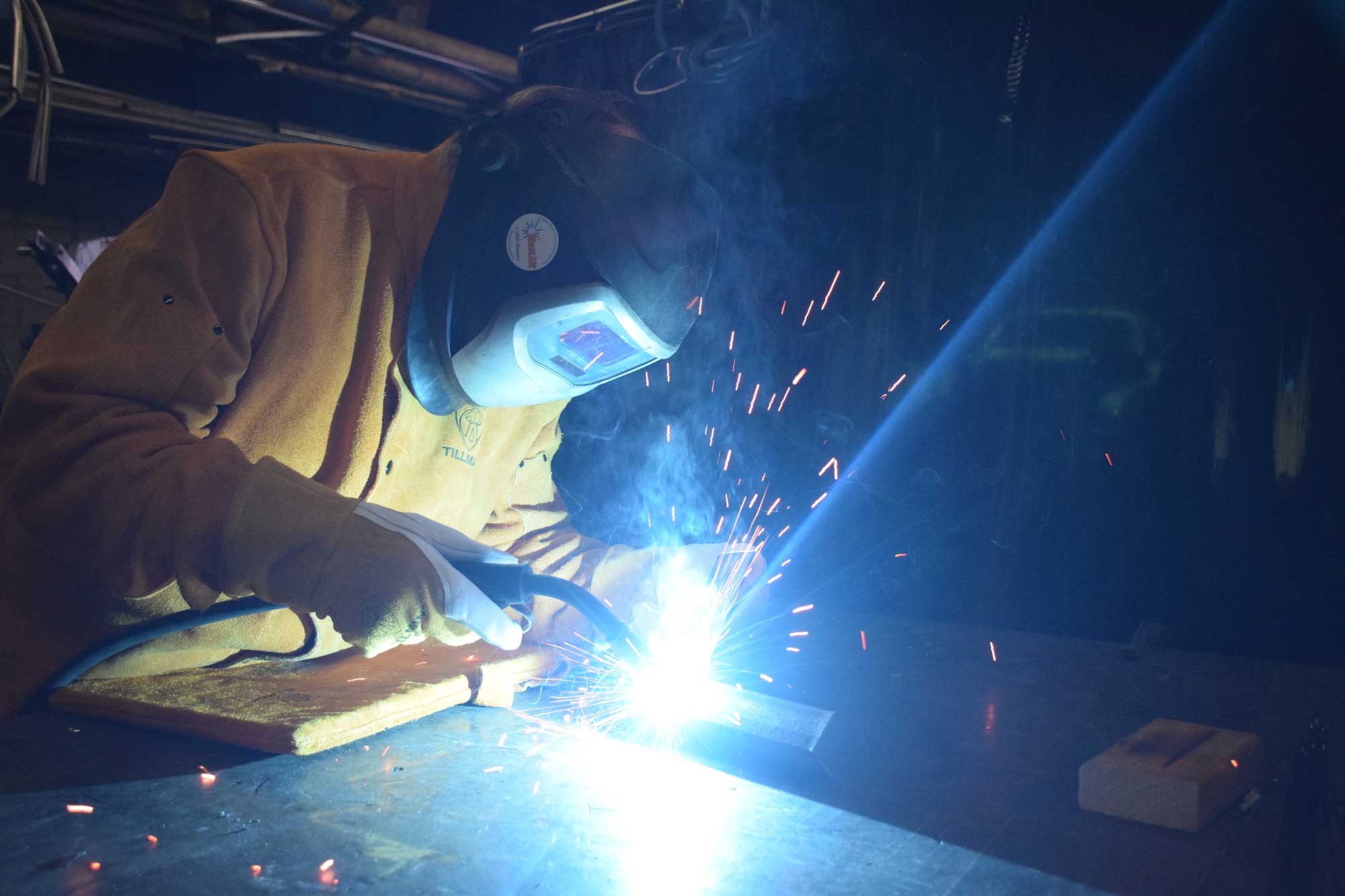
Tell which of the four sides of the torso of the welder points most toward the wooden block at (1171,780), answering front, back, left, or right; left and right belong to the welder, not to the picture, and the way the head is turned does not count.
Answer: front

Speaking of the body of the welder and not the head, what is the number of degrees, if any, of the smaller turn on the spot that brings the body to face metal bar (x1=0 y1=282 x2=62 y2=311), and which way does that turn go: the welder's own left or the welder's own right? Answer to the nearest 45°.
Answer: approximately 135° to the welder's own left

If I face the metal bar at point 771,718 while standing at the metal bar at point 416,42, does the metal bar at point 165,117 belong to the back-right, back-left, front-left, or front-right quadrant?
back-right

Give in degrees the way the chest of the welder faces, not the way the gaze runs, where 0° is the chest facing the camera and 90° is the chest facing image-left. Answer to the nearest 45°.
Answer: approximately 315°
